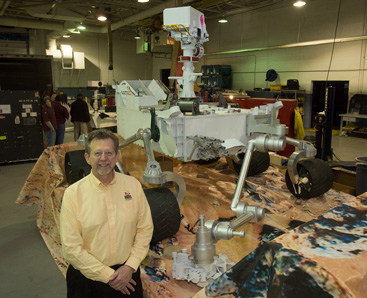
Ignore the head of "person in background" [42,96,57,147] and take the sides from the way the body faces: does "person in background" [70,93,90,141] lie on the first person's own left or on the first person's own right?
on the first person's own left

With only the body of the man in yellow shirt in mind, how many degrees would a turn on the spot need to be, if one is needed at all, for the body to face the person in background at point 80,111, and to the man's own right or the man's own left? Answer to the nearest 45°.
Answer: approximately 180°

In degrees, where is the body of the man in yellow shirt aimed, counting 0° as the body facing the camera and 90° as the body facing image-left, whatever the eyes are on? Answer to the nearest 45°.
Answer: approximately 0°

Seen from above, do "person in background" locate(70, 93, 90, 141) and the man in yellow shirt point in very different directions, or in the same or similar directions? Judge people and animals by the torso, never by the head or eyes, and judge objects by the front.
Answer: very different directions

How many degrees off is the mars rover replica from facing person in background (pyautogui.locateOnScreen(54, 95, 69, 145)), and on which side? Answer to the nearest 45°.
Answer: approximately 180°
